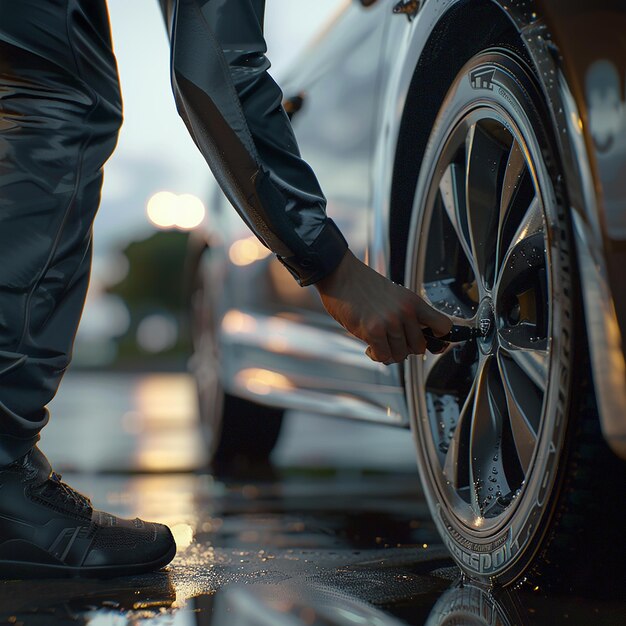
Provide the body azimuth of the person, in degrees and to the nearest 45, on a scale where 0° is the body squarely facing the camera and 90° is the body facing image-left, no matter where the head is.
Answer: approximately 270°

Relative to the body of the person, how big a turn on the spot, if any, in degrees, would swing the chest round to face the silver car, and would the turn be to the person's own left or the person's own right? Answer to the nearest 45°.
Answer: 0° — they already face it
